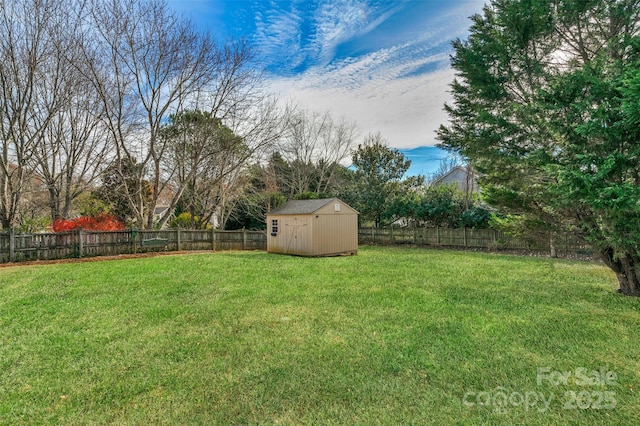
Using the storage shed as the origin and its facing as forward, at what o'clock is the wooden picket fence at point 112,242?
The wooden picket fence is roughly at 1 o'clock from the storage shed.

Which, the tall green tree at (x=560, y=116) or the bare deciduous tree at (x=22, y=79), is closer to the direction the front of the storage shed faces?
the bare deciduous tree

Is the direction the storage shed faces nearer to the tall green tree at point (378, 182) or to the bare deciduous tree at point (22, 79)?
the bare deciduous tree

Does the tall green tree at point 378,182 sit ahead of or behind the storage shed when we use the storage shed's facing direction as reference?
behind

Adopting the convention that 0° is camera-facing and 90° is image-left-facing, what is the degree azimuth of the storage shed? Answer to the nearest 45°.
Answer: approximately 45°

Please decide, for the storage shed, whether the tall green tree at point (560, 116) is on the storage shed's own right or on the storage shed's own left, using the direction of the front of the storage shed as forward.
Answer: on the storage shed's own left

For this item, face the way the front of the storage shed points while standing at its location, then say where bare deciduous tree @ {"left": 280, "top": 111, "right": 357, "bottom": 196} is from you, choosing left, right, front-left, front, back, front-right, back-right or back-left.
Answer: back-right
